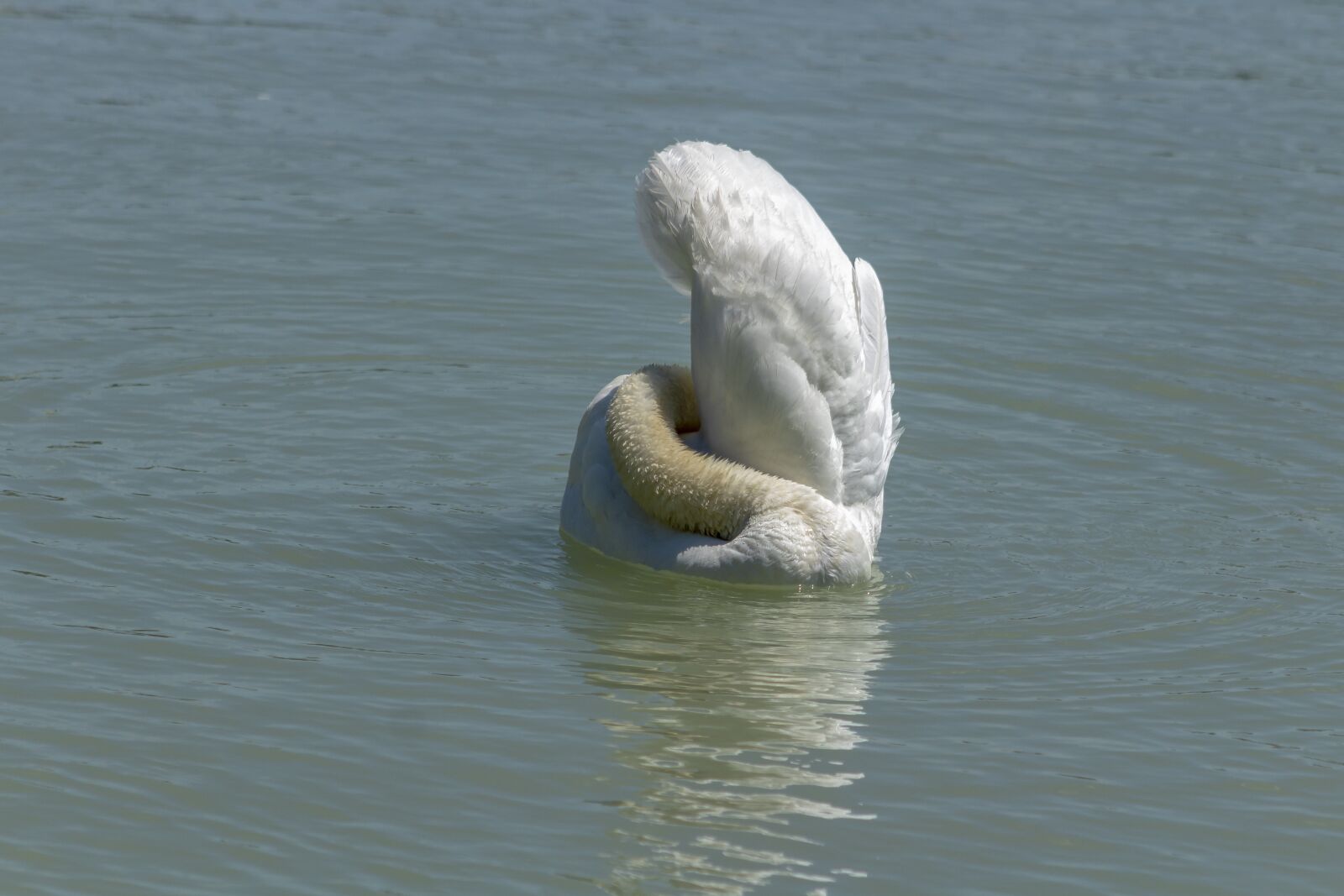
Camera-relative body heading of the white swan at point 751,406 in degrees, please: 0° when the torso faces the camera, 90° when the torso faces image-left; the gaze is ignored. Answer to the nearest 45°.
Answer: approximately 315°
